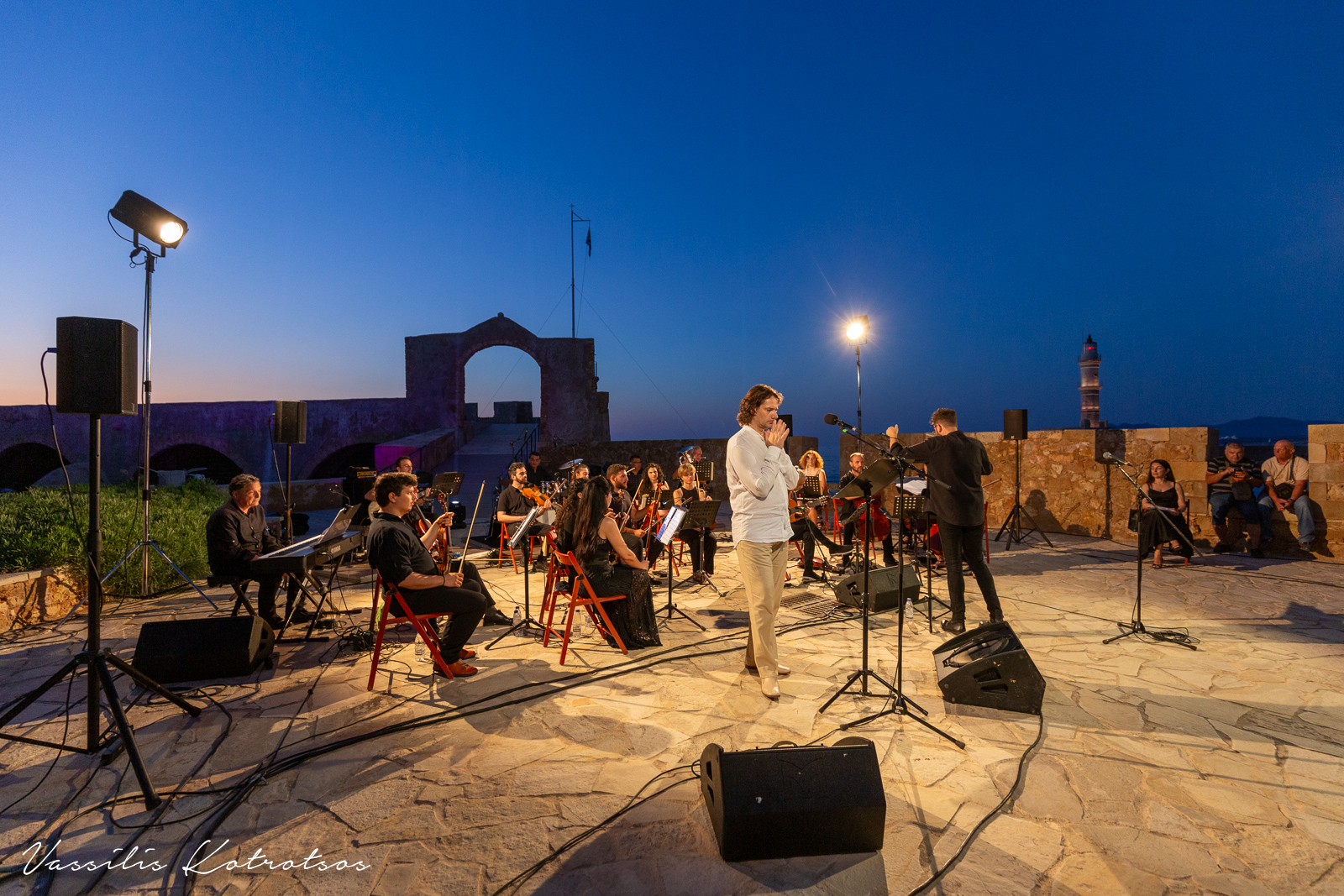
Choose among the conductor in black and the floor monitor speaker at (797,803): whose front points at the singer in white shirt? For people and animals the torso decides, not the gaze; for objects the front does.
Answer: the floor monitor speaker

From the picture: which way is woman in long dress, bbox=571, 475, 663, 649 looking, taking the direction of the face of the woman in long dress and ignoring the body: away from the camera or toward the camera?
away from the camera

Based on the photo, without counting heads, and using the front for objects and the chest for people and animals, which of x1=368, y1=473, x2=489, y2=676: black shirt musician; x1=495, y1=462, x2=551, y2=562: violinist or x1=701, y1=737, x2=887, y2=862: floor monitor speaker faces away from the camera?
the floor monitor speaker

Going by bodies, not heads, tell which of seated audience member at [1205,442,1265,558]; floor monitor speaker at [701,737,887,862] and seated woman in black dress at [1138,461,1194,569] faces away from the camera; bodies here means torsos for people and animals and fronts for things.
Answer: the floor monitor speaker

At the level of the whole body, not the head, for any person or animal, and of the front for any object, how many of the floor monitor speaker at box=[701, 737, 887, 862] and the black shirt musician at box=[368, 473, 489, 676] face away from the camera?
1

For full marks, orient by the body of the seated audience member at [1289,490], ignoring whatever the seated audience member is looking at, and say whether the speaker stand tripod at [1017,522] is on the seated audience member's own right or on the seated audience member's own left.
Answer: on the seated audience member's own right

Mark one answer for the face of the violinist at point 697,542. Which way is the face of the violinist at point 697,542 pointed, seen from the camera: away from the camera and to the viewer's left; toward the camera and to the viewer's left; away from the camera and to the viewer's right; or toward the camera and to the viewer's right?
toward the camera and to the viewer's right

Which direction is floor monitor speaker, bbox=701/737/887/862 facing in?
away from the camera

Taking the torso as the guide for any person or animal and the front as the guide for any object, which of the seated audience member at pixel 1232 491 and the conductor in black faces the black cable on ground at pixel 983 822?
the seated audience member

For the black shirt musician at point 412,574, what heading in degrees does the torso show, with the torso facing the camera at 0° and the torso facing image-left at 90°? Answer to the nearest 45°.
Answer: approximately 270°

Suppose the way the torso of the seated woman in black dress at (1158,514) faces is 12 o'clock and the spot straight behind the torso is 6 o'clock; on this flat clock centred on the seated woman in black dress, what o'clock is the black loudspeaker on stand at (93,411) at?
The black loudspeaker on stand is roughly at 1 o'clock from the seated woman in black dress.

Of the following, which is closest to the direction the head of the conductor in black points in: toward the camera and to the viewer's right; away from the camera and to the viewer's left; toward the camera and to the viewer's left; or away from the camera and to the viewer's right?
away from the camera and to the viewer's left
